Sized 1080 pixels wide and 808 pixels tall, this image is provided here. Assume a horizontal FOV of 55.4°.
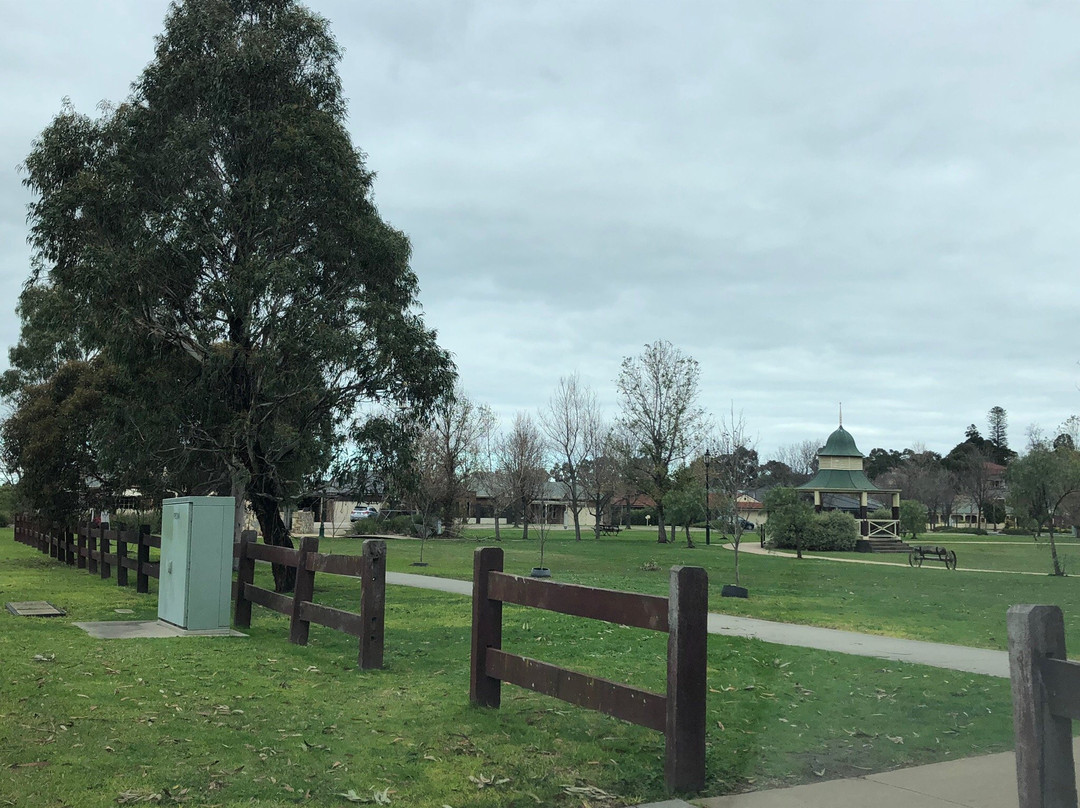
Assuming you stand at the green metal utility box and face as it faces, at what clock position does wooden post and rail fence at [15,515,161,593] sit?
The wooden post and rail fence is roughly at 4 o'clock from the green metal utility box.

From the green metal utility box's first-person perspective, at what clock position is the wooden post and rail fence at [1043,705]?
The wooden post and rail fence is roughly at 10 o'clock from the green metal utility box.

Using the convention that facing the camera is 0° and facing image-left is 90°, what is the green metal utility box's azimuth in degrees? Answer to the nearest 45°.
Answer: approximately 45°

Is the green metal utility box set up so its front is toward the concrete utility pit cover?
no

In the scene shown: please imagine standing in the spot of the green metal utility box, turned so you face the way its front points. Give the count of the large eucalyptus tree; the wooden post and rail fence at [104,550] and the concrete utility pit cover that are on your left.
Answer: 0
